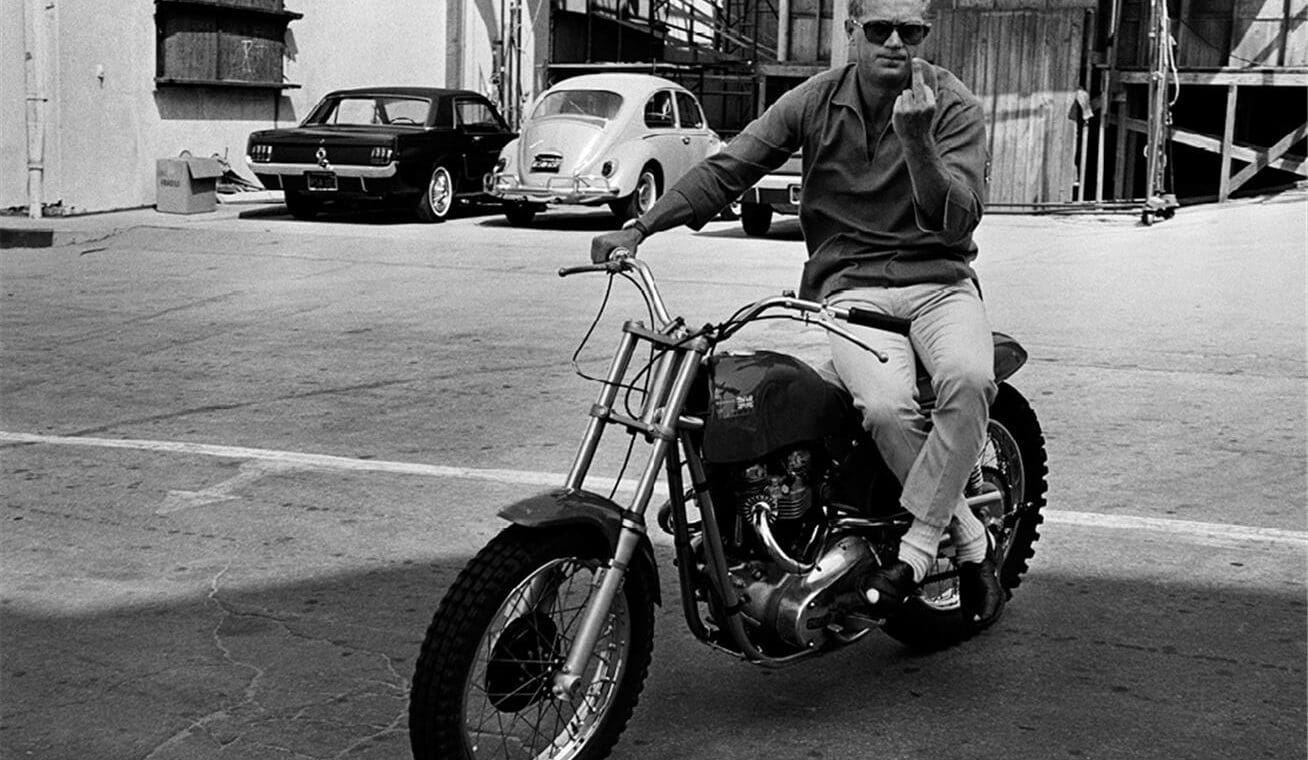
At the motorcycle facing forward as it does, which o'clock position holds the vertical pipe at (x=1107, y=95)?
The vertical pipe is roughly at 5 o'clock from the motorcycle.

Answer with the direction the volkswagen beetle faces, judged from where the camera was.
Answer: facing away from the viewer and to the right of the viewer

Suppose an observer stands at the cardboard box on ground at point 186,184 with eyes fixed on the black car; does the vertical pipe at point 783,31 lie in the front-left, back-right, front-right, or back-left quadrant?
front-left

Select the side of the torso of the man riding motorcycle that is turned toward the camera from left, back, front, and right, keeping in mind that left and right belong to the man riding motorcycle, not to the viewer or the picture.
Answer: front

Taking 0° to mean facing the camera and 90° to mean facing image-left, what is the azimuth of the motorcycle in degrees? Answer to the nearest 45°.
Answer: approximately 45°

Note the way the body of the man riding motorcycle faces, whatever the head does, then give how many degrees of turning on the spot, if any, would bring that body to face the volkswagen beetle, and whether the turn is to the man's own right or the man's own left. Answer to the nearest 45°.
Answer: approximately 180°

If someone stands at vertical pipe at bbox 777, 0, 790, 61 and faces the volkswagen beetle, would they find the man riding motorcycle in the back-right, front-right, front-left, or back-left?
front-left

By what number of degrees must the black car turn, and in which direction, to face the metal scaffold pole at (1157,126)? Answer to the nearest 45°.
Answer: approximately 45° to its right

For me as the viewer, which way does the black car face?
facing away from the viewer and to the right of the viewer

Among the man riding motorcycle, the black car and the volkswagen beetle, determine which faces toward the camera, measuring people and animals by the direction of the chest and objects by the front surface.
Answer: the man riding motorcycle

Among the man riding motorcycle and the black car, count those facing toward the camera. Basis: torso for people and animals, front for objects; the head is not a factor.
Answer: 1
